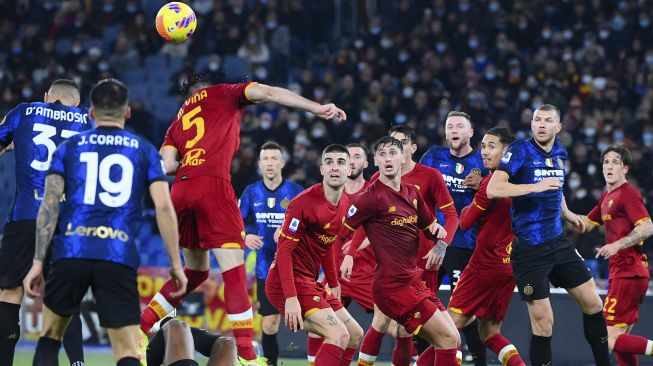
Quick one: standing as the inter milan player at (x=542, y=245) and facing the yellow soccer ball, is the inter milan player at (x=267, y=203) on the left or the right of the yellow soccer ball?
right

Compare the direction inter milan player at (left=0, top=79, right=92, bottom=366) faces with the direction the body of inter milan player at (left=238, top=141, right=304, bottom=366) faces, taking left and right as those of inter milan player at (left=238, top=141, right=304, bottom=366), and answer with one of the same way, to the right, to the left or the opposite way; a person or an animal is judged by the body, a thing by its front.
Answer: the opposite way

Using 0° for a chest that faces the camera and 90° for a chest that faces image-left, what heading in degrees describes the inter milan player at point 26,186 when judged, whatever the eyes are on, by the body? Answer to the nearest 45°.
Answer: approximately 180°

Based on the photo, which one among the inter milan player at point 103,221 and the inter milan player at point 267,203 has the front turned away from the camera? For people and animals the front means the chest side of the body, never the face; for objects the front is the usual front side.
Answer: the inter milan player at point 103,221

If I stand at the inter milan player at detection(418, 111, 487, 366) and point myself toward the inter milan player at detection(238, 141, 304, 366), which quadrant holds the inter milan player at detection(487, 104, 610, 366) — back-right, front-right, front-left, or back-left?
back-left

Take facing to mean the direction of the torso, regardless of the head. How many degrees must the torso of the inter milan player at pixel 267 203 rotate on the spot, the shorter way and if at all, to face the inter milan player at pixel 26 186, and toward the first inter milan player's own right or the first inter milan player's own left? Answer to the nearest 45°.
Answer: approximately 45° to the first inter milan player's own right

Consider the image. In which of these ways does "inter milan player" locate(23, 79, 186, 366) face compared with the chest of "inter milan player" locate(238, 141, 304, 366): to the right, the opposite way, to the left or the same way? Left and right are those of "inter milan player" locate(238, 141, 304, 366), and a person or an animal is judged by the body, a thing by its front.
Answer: the opposite way

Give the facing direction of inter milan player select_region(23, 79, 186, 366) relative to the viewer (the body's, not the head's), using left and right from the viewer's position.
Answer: facing away from the viewer
